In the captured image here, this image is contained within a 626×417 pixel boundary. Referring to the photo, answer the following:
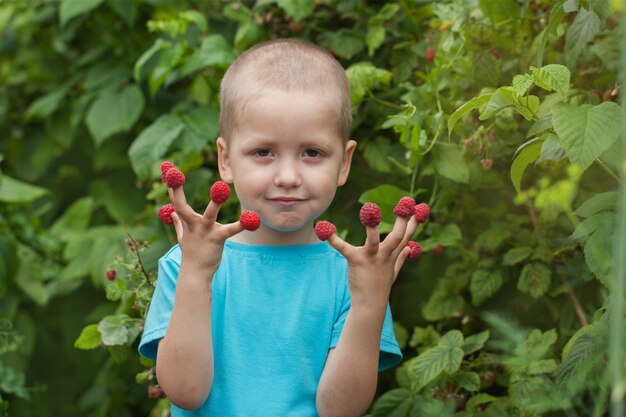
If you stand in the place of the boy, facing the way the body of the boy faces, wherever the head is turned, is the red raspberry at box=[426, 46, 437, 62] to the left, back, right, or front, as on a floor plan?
back

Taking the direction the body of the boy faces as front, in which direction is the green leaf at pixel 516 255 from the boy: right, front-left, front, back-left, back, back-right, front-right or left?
back-left

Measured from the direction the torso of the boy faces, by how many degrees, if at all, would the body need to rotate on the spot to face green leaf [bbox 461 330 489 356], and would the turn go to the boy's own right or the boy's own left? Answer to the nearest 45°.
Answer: approximately 135° to the boy's own left

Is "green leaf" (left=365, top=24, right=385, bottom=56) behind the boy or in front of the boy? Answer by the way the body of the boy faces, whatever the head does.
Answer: behind

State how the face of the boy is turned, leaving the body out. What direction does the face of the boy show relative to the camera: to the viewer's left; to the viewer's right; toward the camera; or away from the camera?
toward the camera

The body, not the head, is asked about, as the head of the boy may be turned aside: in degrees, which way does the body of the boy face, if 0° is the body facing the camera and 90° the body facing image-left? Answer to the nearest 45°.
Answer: approximately 0°
